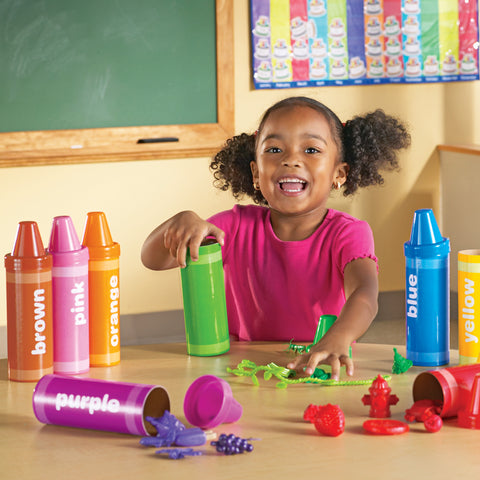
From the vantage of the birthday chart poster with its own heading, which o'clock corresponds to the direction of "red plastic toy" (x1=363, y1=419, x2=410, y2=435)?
The red plastic toy is roughly at 12 o'clock from the birthday chart poster.

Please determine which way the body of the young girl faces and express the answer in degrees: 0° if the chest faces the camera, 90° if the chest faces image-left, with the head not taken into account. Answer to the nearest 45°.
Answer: approximately 0°

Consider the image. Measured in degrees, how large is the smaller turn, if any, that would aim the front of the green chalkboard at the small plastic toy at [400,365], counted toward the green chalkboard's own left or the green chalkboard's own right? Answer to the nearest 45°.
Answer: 0° — it already faces it

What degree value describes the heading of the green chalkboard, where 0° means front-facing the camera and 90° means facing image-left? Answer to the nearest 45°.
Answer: approximately 0°

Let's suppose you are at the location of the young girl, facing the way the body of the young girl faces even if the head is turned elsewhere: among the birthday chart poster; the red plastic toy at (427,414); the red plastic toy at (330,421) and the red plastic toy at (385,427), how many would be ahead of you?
3

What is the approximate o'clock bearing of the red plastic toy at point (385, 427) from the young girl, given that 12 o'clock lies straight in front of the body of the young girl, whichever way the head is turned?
The red plastic toy is roughly at 12 o'clock from the young girl.
